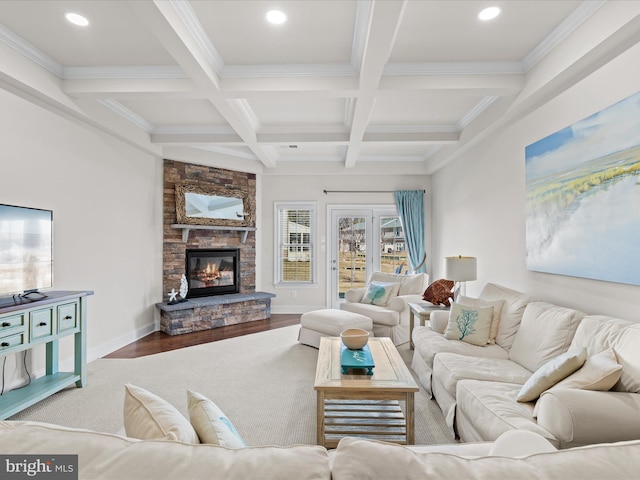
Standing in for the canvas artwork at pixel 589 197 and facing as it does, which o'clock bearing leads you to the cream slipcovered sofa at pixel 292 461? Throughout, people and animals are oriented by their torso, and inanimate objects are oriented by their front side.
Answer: The cream slipcovered sofa is roughly at 11 o'clock from the canvas artwork.

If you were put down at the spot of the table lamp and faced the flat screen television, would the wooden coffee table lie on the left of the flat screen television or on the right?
left

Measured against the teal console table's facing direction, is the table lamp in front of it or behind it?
in front

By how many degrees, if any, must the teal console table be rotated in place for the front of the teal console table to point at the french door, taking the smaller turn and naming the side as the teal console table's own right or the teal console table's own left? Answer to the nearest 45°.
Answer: approximately 45° to the teal console table's own left

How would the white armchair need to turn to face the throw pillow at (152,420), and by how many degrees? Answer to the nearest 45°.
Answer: approximately 45° to its left

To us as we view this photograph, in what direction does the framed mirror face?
facing the viewer and to the right of the viewer

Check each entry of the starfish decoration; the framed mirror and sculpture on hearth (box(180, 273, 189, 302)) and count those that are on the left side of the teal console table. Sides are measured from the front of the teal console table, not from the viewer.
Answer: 3

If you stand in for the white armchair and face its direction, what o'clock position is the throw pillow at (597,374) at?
The throw pillow is roughly at 10 o'clock from the white armchair.

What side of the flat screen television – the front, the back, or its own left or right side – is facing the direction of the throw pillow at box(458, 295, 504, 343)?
front

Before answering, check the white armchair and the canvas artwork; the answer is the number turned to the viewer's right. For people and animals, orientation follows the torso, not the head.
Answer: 0

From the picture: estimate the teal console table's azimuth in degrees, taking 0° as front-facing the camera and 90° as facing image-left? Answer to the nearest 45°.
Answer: approximately 315°

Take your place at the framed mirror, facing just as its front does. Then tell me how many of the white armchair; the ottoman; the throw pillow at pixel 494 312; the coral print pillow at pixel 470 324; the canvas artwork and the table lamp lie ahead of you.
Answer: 6

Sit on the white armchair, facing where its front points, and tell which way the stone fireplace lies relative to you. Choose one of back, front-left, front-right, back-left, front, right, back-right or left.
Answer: front-right

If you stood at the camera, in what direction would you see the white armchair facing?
facing the viewer and to the left of the viewer

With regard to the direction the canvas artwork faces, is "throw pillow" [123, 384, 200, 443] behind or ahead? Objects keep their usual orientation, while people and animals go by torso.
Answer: ahead
